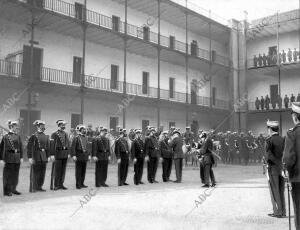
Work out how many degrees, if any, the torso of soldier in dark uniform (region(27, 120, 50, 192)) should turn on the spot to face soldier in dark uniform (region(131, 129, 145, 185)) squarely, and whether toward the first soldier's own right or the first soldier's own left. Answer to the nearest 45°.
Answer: approximately 45° to the first soldier's own left

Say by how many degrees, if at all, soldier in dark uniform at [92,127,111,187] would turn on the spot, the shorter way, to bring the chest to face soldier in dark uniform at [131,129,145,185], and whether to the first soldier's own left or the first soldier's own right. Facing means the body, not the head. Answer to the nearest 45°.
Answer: approximately 90° to the first soldier's own left

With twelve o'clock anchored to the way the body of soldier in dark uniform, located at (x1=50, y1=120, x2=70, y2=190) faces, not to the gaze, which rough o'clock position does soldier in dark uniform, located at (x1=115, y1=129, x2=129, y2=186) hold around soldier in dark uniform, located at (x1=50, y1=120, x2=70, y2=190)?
soldier in dark uniform, located at (x1=115, y1=129, x2=129, y2=186) is roughly at 10 o'clock from soldier in dark uniform, located at (x1=50, y1=120, x2=70, y2=190).

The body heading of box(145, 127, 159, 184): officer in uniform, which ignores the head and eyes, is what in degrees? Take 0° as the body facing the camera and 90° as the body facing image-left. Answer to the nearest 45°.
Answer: approximately 315°

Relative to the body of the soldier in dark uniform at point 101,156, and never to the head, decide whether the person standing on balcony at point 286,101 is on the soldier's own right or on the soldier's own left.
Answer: on the soldier's own left

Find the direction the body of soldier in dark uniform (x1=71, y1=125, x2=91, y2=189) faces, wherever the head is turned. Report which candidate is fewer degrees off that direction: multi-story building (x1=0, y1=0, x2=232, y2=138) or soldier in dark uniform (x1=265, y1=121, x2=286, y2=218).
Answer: the soldier in dark uniform

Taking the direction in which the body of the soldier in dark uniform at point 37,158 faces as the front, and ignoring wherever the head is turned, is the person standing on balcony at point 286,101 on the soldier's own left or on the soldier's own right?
on the soldier's own left

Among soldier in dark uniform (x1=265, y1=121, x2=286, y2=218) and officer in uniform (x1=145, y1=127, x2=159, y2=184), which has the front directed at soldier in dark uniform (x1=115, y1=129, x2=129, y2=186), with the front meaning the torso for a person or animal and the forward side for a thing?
soldier in dark uniform (x1=265, y1=121, x2=286, y2=218)

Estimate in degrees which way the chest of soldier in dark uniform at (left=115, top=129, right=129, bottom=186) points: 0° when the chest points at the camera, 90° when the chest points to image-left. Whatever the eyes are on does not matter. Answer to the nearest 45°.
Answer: approximately 315°
